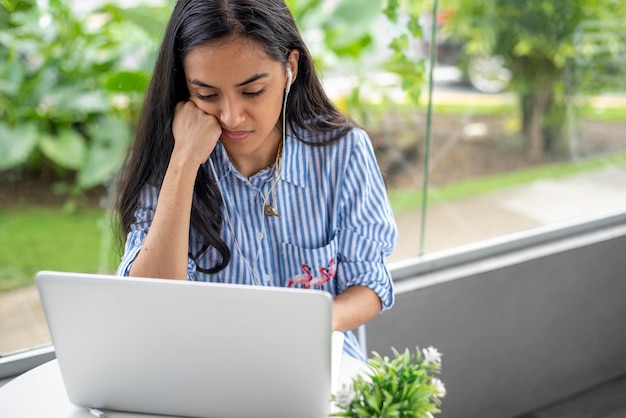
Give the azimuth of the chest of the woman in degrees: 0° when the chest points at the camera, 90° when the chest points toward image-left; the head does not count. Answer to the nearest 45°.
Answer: approximately 0°

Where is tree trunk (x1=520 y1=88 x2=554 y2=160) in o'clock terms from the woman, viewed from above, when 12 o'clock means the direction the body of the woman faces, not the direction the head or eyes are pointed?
The tree trunk is roughly at 7 o'clock from the woman.

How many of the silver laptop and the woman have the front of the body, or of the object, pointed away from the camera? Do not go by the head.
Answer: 1

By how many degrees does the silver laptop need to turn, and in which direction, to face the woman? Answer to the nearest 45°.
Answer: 0° — it already faces them

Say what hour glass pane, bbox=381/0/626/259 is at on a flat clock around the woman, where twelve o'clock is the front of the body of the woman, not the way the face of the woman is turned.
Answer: The glass pane is roughly at 7 o'clock from the woman.

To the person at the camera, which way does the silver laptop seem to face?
facing away from the viewer

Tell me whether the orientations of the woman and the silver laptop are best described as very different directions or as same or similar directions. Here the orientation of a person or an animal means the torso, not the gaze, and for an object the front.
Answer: very different directions

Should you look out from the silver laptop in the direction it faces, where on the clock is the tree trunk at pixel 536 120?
The tree trunk is roughly at 1 o'clock from the silver laptop.

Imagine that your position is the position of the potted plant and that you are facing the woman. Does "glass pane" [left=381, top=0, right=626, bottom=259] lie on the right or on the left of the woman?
right

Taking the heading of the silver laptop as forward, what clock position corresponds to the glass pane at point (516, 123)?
The glass pane is roughly at 1 o'clock from the silver laptop.
